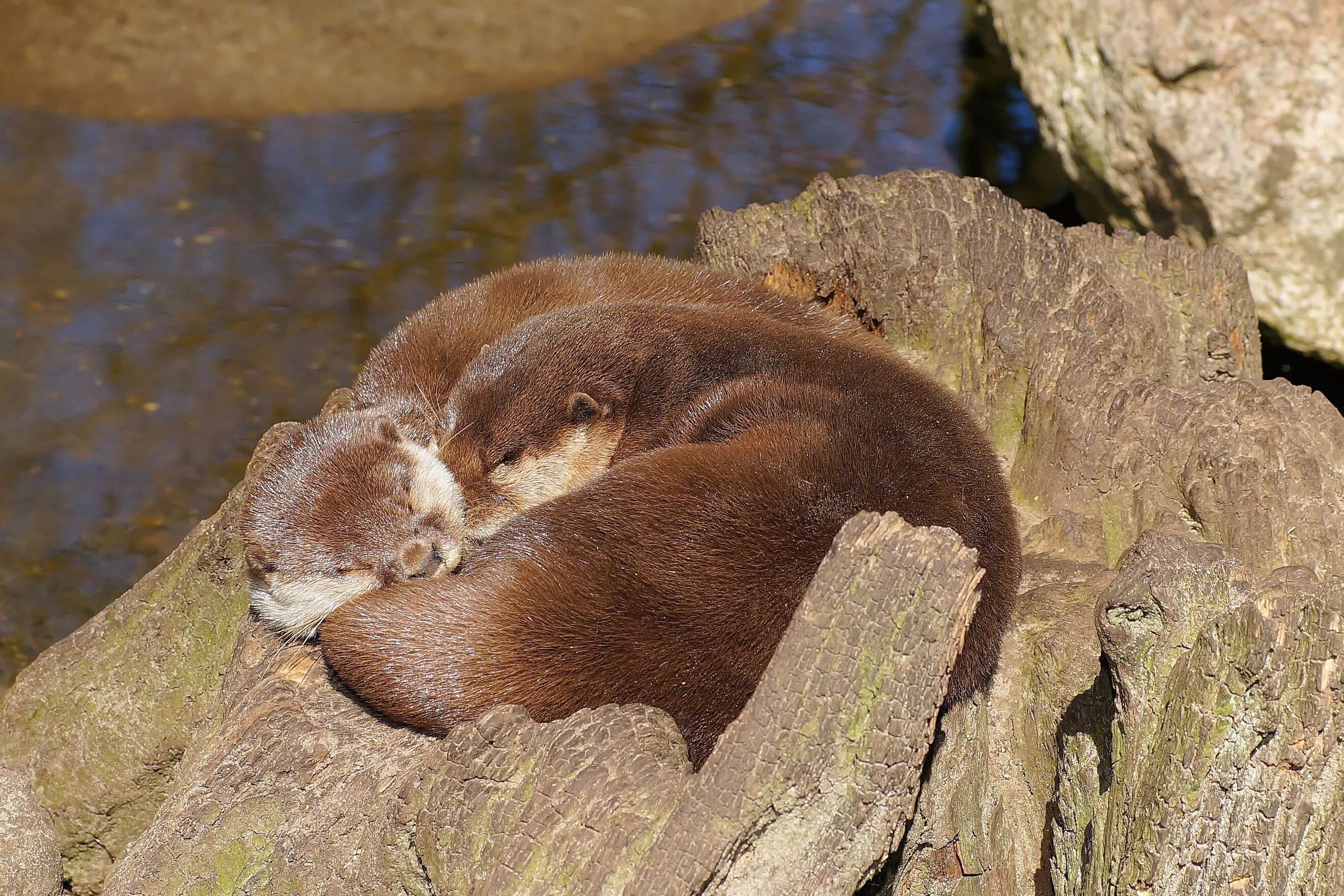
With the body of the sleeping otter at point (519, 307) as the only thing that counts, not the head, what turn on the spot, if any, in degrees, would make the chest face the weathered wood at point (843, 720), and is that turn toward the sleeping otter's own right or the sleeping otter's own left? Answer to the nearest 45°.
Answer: approximately 90° to the sleeping otter's own left

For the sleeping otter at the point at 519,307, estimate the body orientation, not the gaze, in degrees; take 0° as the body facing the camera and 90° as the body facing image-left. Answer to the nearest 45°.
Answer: approximately 90°

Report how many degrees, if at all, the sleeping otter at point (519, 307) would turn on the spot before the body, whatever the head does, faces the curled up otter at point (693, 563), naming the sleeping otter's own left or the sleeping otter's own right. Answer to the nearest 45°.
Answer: approximately 90° to the sleeping otter's own left
